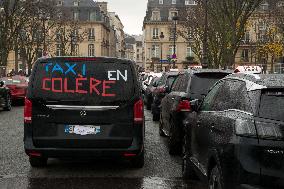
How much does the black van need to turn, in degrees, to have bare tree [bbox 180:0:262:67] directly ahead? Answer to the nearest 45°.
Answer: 0° — it already faces it

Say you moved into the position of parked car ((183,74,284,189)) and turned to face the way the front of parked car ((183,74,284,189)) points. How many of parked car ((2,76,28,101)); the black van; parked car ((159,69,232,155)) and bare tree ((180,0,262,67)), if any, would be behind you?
0

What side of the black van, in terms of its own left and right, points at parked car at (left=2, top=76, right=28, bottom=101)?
front

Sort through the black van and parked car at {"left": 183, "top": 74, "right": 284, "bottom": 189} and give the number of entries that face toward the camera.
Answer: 0

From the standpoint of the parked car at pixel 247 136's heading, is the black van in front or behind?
in front

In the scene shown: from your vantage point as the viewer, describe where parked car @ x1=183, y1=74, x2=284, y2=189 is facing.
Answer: facing away from the viewer and to the left of the viewer

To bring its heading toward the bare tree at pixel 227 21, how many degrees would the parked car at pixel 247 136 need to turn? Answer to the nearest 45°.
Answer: approximately 45° to its right

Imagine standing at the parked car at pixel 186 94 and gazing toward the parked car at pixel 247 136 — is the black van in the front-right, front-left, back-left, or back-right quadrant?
front-right

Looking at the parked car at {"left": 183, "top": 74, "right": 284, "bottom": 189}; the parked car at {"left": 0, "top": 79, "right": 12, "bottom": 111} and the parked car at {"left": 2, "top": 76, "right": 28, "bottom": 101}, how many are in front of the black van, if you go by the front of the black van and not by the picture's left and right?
2

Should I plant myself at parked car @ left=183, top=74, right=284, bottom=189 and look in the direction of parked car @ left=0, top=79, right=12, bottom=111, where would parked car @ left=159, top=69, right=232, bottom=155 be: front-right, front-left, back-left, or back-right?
front-right

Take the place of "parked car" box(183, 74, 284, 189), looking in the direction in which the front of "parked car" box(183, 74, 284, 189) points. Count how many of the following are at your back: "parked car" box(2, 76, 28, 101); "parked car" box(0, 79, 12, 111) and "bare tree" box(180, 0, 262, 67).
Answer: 0

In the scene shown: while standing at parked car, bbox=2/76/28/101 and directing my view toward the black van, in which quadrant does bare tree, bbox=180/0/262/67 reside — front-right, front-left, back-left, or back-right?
back-left

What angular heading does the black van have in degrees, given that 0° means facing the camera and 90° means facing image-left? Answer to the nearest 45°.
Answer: approximately 180°

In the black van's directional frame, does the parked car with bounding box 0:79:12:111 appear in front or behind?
in front

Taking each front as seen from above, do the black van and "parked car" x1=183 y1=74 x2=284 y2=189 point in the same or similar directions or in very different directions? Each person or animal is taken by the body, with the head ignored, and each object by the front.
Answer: same or similar directions

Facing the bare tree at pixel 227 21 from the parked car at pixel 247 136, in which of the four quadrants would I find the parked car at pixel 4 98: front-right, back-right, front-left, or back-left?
front-left

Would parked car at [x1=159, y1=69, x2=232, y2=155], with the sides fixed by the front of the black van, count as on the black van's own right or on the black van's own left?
on the black van's own right

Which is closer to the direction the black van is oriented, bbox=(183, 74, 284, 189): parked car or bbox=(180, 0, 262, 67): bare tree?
the bare tree

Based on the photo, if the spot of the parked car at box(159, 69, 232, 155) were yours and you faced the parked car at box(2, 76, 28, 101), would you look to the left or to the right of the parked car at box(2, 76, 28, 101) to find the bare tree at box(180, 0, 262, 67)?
right
